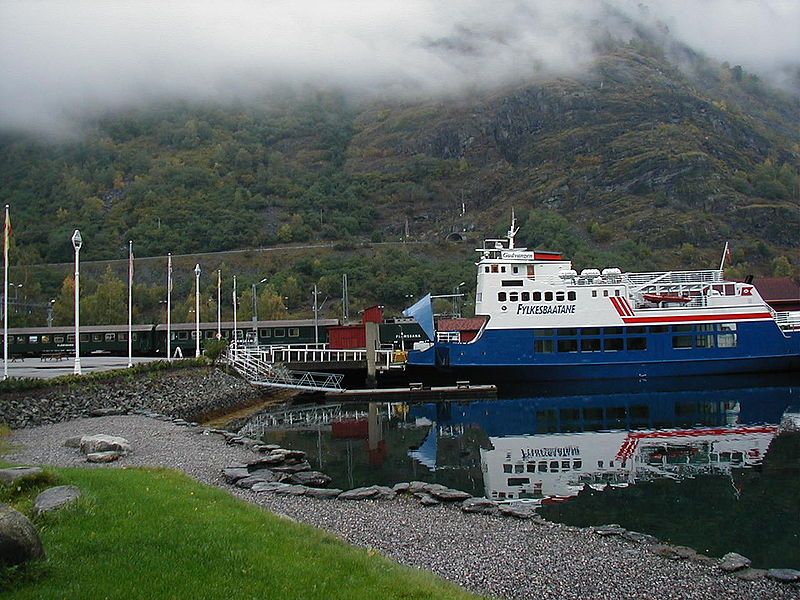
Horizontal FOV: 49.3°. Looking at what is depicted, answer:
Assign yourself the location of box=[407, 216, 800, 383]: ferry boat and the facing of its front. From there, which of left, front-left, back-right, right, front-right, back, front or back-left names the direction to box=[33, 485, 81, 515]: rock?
left

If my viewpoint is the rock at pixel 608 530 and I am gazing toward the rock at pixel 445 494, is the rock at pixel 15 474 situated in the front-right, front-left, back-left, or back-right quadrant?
front-left

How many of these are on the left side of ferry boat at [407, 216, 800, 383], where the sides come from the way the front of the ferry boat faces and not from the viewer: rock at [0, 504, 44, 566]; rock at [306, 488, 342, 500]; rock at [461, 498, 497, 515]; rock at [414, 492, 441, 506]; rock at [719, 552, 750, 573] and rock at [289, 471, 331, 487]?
6

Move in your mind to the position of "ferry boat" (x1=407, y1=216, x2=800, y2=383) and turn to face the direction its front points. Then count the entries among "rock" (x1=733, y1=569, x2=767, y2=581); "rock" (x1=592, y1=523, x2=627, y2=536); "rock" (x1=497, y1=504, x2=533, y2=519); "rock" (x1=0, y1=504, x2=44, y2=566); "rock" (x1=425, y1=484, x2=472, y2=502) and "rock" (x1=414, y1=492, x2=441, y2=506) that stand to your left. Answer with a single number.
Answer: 6

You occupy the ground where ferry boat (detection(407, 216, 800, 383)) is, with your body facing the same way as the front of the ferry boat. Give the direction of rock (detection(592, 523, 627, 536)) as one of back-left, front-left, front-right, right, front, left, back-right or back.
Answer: left

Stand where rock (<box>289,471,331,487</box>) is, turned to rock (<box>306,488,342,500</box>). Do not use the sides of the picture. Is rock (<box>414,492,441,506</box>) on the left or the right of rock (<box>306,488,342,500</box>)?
left

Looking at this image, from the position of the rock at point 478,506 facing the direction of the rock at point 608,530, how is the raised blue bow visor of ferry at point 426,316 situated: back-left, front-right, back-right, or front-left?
back-left

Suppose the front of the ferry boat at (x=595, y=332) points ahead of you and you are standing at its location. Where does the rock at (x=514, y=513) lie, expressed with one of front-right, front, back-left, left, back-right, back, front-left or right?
left

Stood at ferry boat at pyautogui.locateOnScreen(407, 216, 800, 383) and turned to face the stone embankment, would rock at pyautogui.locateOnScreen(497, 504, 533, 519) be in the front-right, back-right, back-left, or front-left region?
front-left

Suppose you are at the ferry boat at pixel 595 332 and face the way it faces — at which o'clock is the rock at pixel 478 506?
The rock is roughly at 9 o'clock from the ferry boat.

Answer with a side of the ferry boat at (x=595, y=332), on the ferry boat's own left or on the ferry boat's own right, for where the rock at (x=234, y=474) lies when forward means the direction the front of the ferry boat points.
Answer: on the ferry boat's own left

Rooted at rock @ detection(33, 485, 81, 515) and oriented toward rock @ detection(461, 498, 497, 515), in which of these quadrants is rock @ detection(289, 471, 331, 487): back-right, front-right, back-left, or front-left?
front-left

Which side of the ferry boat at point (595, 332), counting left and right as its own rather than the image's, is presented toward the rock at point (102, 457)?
left

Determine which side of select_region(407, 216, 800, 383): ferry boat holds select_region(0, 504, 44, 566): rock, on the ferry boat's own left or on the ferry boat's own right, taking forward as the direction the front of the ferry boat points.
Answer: on the ferry boat's own left

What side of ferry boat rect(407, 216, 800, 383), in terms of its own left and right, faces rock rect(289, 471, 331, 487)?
left

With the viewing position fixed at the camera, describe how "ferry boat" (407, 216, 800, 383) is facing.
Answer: facing to the left of the viewer

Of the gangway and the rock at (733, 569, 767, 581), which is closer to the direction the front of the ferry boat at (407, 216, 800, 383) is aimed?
the gangway
